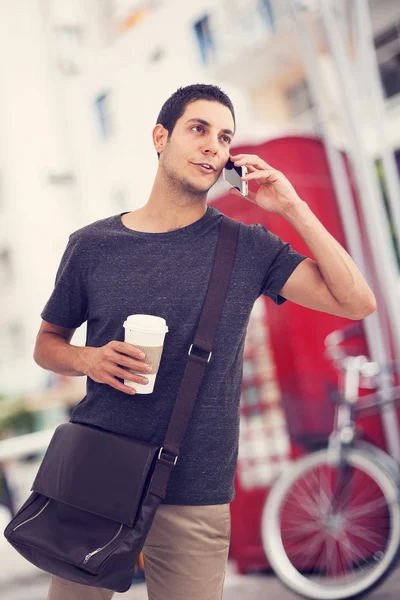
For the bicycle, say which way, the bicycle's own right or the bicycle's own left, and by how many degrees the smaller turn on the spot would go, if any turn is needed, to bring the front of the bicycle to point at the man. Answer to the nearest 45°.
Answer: approximately 90° to the bicycle's own left

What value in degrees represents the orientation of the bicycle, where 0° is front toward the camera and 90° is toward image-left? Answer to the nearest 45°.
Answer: approximately 90°
